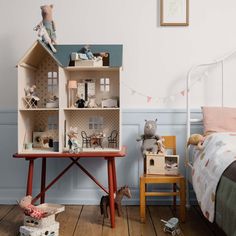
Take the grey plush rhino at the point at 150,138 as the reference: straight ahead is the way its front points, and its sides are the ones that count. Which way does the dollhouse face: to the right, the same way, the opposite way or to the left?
the same way

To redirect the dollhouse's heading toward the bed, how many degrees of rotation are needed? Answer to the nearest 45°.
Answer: approximately 45° to its left

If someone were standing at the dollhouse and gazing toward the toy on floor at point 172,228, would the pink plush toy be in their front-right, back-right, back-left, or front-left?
front-right

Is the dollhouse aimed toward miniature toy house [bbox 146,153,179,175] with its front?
no

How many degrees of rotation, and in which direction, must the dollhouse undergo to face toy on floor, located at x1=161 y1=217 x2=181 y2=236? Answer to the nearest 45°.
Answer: approximately 45° to its left

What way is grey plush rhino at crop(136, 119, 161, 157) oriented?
toward the camera

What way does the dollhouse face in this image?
toward the camera

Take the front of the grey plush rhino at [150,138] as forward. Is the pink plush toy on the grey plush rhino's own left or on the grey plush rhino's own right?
on the grey plush rhino's own right

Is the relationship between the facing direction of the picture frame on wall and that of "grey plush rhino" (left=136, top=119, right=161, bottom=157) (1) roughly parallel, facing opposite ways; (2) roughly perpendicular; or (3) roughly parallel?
roughly parallel

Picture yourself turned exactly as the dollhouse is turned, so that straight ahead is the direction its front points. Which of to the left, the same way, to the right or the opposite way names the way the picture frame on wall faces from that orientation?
the same way

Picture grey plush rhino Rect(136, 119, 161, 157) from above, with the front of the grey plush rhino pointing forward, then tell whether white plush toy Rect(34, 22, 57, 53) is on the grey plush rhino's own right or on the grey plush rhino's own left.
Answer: on the grey plush rhino's own right

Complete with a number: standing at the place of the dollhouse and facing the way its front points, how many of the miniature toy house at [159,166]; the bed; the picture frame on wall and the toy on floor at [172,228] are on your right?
0

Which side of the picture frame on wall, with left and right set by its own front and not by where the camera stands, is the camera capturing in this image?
front
